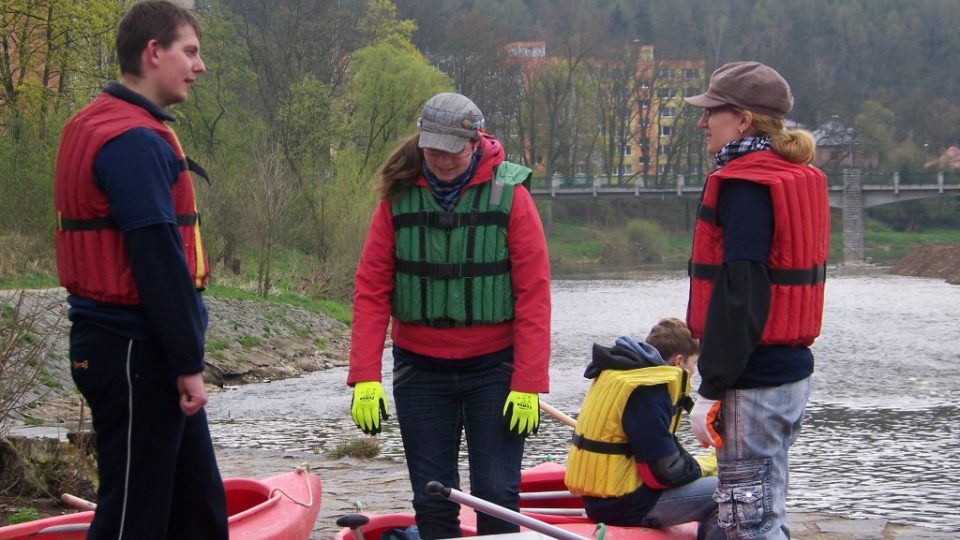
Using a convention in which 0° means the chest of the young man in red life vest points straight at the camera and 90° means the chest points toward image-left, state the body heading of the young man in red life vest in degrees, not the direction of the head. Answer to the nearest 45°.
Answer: approximately 270°

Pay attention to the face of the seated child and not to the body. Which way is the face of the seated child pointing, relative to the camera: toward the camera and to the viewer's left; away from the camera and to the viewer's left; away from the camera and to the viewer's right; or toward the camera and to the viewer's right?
away from the camera and to the viewer's right

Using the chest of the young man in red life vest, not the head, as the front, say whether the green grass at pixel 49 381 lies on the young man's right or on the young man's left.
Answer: on the young man's left

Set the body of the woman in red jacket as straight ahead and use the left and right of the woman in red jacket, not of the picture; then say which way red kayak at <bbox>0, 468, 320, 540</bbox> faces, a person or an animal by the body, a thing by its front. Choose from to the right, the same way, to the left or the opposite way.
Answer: to the left

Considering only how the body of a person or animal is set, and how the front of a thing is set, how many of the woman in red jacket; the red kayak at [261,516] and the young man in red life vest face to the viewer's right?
2

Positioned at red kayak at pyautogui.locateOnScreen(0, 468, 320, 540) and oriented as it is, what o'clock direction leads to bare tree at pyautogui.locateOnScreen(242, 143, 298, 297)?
The bare tree is roughly at 9 o'clock from the red kayak.

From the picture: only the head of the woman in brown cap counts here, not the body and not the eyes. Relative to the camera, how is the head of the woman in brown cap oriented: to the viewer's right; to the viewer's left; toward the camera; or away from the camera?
to the viewer's left

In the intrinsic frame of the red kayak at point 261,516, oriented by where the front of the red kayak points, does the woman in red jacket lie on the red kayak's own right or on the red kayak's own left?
on the red kayak's own right

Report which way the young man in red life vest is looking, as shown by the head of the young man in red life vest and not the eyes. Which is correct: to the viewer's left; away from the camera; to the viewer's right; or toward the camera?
to the viewer's right

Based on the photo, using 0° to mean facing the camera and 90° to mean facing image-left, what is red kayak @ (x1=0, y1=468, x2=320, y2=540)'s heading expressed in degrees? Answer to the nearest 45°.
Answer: approximately 270°
